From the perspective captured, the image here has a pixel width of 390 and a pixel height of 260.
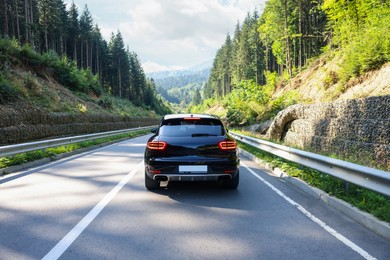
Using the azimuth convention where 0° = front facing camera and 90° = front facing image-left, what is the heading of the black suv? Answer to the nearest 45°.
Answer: approximately 180°

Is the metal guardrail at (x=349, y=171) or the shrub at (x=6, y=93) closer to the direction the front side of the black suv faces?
the shrub

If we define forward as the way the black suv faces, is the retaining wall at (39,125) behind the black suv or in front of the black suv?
in front

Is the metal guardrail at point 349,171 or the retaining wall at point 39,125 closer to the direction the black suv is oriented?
the retaining wall

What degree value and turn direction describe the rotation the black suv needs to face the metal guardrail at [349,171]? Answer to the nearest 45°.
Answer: approximately 90° to its right
